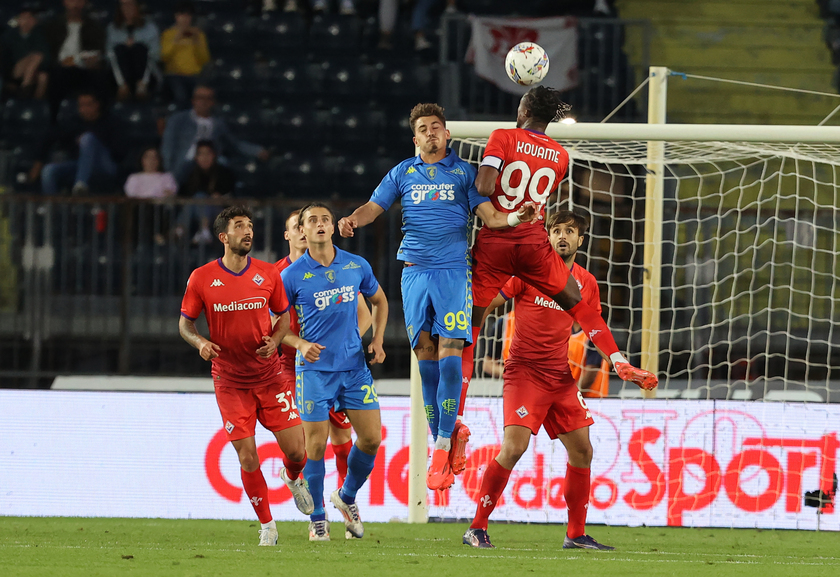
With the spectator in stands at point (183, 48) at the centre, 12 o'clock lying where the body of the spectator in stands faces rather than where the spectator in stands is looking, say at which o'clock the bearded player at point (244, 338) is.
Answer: The bearded player is roughly at 12 o'clock from the spectator in stands.

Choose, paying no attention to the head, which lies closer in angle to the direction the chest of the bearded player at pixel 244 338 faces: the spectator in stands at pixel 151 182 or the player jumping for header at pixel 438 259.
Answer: the player jumping for header

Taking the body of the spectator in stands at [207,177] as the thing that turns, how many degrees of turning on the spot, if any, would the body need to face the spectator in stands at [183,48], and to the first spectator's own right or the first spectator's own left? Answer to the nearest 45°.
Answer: approximately 180°

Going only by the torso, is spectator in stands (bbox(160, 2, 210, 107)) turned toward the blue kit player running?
yes

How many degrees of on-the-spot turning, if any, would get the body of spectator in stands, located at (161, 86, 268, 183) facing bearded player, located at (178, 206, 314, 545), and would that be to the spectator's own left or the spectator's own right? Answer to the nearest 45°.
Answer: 0° — they already face them

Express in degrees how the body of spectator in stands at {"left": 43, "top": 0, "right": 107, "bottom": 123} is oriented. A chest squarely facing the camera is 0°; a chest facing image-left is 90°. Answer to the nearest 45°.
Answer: approximately 0°

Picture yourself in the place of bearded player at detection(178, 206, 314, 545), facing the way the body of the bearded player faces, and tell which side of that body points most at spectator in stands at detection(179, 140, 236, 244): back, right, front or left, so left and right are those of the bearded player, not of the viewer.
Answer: back

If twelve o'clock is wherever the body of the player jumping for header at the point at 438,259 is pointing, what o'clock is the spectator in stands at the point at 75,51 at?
The spectator in stands is roughly at 5 o'clock from the player jumping for header.
